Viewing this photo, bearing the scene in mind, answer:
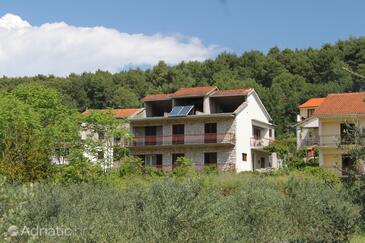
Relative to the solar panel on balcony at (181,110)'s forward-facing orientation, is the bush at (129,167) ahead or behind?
ahead

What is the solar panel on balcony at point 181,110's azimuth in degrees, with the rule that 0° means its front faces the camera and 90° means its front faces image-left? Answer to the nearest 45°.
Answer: approximately 0°

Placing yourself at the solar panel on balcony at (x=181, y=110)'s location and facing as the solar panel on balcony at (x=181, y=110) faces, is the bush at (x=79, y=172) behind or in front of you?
in front
